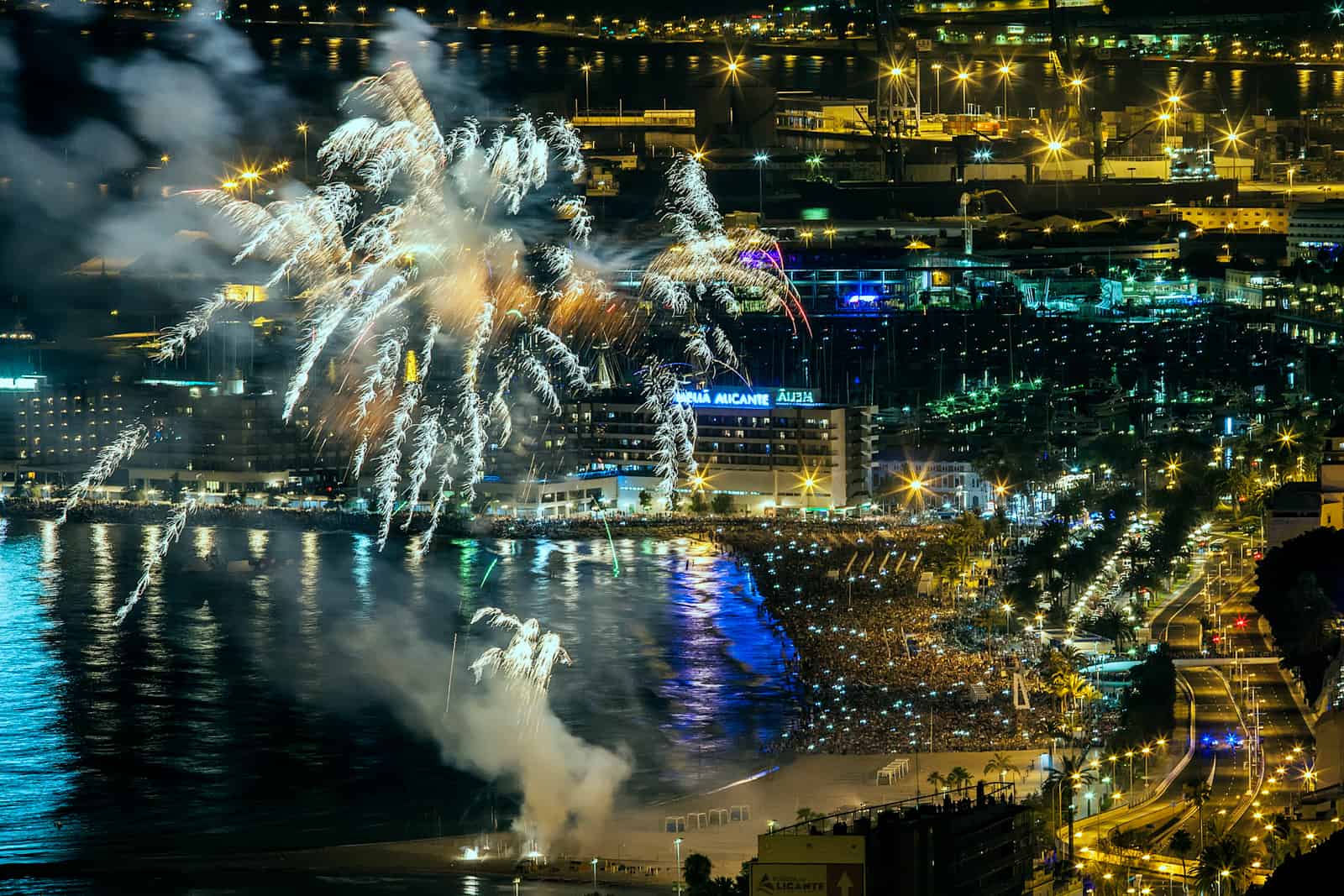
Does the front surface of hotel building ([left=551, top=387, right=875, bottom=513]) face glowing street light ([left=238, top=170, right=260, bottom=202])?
no

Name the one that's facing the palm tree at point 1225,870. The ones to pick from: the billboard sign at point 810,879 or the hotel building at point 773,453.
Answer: the hotel building

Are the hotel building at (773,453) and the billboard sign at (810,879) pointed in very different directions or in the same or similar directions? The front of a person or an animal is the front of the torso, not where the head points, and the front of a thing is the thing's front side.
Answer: same or similar directions

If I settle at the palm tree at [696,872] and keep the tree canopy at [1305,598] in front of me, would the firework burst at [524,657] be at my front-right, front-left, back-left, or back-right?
front-left

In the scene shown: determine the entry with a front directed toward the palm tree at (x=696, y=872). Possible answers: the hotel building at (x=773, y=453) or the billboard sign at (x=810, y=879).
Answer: the hotel building

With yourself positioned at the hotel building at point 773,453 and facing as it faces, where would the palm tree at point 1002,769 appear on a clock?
The palm tree is roughly at 12 o'clock from the hotel building.

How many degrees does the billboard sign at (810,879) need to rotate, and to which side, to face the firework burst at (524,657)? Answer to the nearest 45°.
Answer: approximately 180°

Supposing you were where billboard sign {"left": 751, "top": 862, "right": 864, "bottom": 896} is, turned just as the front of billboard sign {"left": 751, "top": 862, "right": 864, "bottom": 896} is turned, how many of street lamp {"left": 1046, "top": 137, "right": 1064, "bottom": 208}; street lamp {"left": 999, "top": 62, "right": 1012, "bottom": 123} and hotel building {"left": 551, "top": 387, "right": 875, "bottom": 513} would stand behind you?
3

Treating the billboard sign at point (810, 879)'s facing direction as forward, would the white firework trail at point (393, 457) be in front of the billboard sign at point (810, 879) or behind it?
behind

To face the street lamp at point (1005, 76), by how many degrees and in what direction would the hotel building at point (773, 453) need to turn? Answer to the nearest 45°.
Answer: approximately 180°

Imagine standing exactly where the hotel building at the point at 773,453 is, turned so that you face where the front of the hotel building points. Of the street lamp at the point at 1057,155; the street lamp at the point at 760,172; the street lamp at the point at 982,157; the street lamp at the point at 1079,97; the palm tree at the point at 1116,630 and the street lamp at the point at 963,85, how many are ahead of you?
1

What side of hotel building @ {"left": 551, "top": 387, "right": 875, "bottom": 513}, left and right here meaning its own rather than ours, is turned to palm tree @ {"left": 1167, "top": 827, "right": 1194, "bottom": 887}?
front

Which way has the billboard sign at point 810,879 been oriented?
toward the camera

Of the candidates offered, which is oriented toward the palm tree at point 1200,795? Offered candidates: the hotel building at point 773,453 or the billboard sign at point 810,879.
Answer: the hotel building

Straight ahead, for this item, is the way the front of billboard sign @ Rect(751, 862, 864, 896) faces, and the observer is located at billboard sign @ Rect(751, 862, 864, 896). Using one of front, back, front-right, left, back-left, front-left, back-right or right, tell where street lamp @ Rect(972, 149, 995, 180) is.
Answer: back

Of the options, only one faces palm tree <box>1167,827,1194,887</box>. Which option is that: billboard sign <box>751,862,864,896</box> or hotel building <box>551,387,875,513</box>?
the hotel building

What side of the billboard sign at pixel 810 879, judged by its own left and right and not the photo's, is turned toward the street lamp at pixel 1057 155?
back

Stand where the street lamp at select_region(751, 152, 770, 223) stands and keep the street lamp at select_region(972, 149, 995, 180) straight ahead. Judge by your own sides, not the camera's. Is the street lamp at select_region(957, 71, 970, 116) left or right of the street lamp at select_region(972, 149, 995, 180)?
left

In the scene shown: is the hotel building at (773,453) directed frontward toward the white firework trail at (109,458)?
no

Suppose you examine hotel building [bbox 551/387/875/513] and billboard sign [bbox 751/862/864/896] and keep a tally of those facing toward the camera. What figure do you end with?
2

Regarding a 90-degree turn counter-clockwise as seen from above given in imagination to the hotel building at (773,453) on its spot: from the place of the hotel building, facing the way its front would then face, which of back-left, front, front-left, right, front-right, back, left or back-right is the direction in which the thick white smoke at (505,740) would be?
right

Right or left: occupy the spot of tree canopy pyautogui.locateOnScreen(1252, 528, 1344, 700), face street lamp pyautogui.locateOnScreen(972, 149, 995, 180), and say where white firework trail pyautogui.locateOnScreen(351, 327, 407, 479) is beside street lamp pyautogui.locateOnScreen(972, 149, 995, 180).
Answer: left

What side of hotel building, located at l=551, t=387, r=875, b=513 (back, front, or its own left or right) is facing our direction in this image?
front
